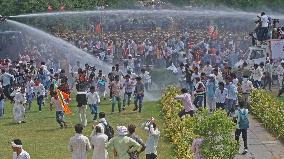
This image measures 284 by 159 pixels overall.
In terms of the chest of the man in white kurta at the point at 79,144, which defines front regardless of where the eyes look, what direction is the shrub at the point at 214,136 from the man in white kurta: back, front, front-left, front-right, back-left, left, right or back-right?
right

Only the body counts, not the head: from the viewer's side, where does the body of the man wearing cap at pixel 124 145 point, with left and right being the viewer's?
facing away from the viewer

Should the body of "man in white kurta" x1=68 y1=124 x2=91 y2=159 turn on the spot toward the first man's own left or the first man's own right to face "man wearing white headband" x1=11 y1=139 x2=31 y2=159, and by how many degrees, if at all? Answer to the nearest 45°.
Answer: approximately 135° to the first man's own left

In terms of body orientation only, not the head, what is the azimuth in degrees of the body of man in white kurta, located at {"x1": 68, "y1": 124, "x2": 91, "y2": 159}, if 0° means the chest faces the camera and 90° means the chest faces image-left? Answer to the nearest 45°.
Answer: approximately 180°

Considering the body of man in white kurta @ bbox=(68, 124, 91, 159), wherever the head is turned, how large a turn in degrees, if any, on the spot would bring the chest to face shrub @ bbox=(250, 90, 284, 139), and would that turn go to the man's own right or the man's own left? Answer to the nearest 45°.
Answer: approximately 45° to the man's own right

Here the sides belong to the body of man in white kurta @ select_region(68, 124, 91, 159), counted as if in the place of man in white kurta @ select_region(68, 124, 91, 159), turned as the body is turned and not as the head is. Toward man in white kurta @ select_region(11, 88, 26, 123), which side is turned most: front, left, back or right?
front

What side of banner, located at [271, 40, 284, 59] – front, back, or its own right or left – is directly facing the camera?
front

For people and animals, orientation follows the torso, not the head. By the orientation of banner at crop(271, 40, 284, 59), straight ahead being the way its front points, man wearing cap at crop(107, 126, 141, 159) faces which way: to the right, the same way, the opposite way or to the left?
the opposite way

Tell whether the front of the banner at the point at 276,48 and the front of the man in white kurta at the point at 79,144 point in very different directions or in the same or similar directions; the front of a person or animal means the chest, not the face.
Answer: very different directions

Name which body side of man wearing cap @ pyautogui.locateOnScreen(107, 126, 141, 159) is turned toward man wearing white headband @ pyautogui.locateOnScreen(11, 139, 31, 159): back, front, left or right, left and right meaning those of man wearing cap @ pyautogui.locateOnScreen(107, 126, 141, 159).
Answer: left

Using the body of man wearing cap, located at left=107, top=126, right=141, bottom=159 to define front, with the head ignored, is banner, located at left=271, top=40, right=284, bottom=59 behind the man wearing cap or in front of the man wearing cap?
in front

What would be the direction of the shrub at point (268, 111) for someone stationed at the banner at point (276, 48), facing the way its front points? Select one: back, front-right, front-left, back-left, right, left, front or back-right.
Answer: front

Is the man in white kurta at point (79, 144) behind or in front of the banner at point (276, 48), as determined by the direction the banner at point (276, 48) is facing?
in front

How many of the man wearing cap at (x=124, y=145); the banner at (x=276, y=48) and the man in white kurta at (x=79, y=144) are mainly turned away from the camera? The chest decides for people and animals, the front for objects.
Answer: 2

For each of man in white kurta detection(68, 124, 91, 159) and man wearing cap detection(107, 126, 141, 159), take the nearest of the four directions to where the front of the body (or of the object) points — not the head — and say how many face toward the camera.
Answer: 0
